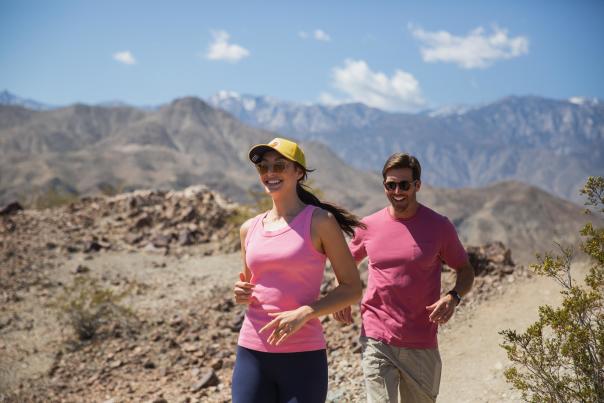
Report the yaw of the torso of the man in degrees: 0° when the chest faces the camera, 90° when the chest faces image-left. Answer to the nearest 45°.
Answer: approximately 0°

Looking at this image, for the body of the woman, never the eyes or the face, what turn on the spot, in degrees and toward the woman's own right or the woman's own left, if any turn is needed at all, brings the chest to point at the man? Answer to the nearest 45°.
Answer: approximately 180°

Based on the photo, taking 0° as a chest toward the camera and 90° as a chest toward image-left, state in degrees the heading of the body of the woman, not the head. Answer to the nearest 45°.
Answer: approximately 45°

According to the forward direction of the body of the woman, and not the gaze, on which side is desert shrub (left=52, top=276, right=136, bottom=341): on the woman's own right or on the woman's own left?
on the woman's own right

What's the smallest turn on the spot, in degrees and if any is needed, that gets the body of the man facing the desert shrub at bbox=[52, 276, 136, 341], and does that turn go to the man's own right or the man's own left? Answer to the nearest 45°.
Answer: approximately 135° to the man's own right

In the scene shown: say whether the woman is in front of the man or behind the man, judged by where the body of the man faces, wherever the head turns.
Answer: in front

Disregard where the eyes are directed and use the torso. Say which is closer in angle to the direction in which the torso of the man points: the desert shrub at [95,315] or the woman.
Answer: the woman

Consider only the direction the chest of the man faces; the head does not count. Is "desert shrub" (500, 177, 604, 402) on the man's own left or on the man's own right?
on the man's own left

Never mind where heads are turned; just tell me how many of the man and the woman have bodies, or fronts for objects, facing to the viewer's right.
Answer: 0
